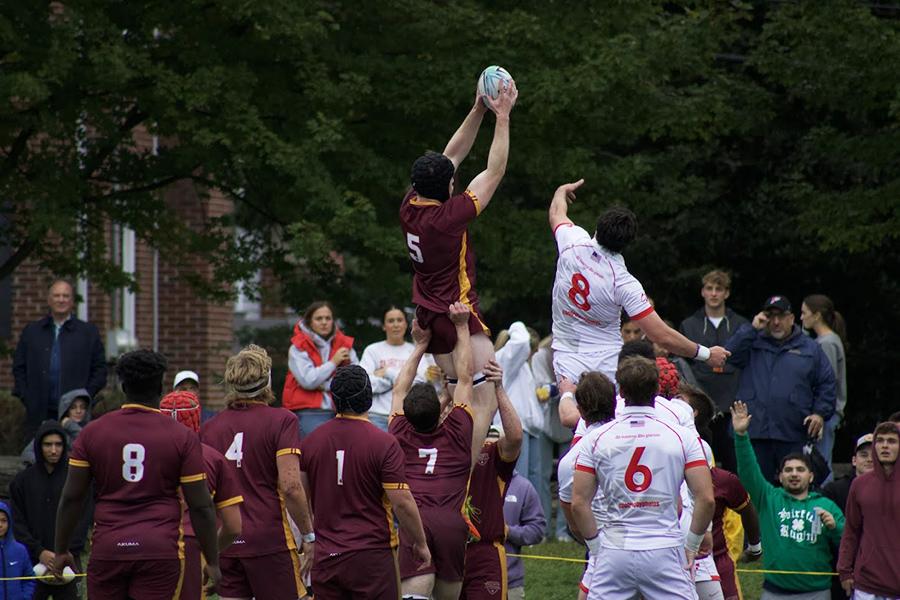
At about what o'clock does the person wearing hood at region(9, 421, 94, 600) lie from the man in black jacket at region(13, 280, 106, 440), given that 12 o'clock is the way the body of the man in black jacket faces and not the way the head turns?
The person wearing hood is roughly at 12 o'clock from the man in black jacket.

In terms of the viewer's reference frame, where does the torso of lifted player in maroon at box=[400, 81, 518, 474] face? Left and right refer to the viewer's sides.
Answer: facing away from the viewer and to the right of the viewer

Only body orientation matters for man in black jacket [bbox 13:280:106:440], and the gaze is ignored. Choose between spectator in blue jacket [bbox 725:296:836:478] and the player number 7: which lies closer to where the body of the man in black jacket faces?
the player number 7

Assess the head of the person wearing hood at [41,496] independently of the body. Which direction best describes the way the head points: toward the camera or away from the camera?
toward the camera

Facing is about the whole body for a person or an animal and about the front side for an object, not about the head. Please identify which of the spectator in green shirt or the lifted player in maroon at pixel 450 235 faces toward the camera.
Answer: the spectator in green shirt

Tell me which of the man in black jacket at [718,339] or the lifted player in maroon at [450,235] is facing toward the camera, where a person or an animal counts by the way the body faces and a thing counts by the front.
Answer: the man in black jacket

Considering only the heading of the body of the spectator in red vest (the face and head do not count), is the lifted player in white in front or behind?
in front

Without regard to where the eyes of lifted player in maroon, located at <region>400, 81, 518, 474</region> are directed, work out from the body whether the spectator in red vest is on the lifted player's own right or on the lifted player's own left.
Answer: on the lifted player's own left

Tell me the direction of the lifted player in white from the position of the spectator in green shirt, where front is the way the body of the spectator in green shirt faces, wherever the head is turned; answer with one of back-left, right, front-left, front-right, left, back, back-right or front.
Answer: front-right

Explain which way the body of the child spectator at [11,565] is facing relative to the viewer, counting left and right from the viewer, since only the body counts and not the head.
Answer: facing the viewer

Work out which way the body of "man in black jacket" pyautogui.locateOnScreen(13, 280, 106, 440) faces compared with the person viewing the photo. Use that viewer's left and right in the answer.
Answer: facing the viewer

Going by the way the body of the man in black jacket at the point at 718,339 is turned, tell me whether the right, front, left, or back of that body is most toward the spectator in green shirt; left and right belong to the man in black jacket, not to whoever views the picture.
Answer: front

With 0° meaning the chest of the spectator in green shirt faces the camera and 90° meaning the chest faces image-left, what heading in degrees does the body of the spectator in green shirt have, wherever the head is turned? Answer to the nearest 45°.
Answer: approximately 0°
